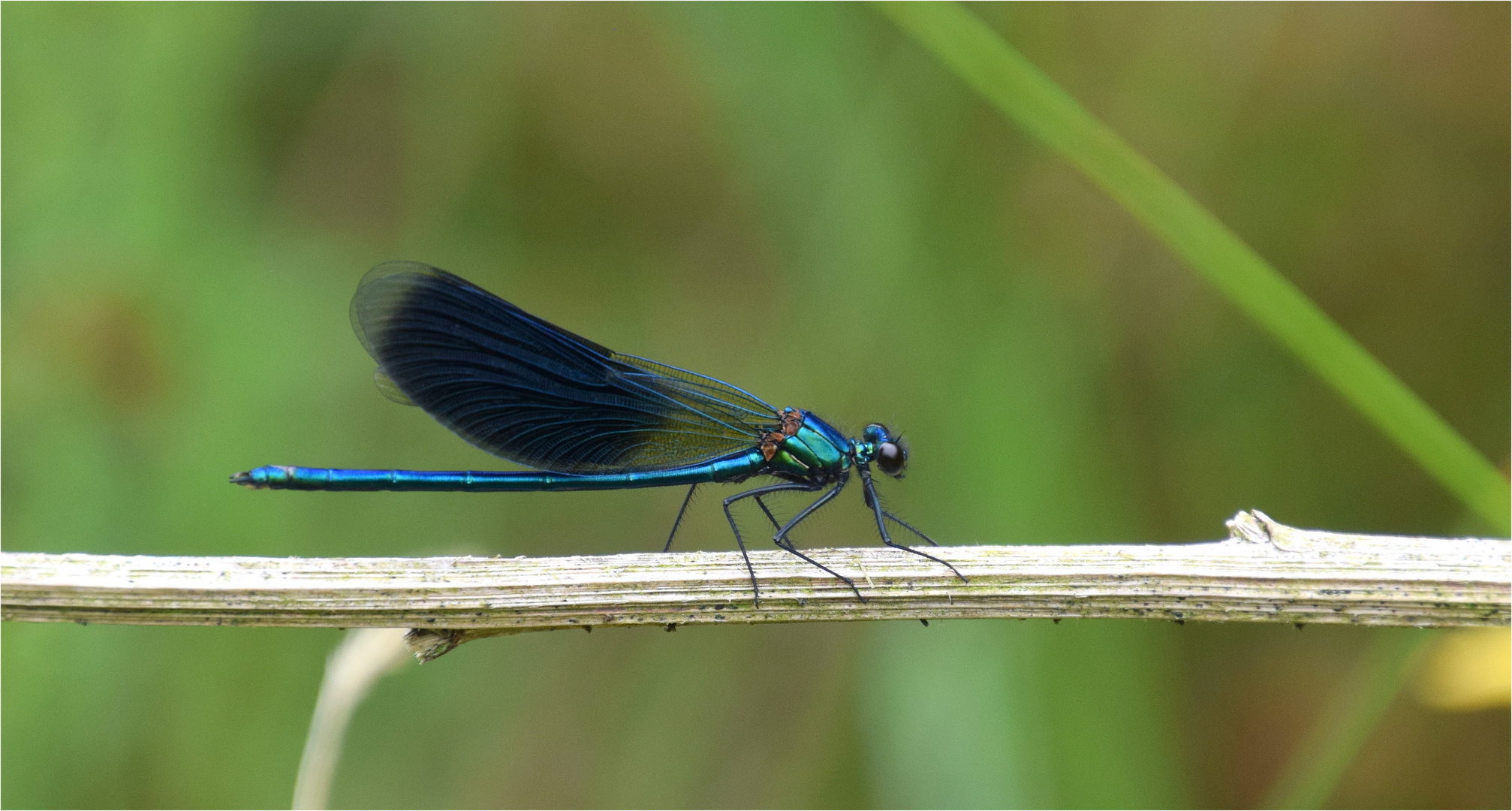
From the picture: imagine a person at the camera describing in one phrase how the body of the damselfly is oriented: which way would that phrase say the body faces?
to the viewer's right

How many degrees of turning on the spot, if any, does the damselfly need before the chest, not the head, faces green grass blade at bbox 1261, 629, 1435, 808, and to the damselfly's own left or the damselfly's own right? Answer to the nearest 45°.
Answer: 0° — it already faces it

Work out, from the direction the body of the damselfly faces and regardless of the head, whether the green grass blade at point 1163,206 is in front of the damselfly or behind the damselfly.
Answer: in front
